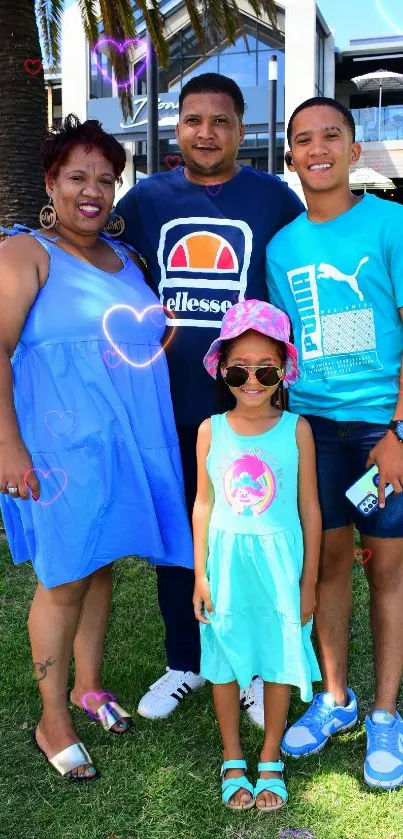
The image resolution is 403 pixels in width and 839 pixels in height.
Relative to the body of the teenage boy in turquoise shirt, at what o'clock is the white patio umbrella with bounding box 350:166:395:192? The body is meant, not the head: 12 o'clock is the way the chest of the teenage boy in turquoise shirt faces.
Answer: The white patio umbrella is roughly at 6 o'clock from the teenage boy in turquoise shirt.

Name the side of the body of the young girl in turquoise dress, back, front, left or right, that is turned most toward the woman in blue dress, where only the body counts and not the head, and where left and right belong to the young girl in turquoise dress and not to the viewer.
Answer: right

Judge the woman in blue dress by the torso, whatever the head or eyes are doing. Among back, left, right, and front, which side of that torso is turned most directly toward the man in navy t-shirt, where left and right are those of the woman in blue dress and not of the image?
left

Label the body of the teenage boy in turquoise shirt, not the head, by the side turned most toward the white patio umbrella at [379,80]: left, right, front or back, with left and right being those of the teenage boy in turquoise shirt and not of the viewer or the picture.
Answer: back

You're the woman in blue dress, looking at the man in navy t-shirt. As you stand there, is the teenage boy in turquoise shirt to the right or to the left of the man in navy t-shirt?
right

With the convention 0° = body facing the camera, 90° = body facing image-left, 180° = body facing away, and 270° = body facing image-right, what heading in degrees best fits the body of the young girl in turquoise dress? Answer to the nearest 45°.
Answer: approximately 0°

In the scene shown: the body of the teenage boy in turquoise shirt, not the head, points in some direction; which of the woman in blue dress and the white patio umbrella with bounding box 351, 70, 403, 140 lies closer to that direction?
the woman in blue dress

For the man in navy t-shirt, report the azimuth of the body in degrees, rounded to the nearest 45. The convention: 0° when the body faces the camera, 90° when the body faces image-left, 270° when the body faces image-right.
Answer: approximately 0°

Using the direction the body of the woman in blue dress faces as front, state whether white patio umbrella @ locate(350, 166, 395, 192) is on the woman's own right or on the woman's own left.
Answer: on the woman's own left

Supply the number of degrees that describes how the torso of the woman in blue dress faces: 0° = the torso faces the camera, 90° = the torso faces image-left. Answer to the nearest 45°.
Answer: approximately 315°
